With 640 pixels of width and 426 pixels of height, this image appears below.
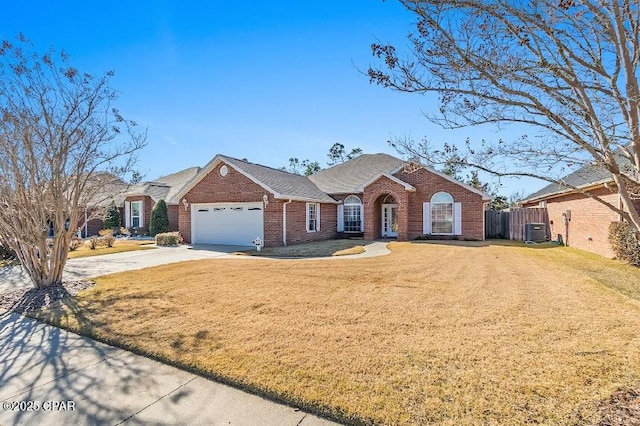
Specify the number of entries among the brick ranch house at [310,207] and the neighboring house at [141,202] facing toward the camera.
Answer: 2

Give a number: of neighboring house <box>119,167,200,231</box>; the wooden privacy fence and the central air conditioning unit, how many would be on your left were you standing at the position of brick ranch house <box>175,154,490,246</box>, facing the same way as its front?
2

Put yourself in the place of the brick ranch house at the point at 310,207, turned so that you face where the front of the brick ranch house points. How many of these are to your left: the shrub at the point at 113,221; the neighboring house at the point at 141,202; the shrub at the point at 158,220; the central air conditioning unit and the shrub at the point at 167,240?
1

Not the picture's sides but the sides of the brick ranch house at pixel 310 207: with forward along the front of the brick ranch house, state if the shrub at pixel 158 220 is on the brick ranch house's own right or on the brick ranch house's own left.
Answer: on the brick ranch house's own right

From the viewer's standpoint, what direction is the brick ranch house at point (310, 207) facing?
toward the camera

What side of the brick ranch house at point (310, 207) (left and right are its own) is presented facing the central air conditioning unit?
left

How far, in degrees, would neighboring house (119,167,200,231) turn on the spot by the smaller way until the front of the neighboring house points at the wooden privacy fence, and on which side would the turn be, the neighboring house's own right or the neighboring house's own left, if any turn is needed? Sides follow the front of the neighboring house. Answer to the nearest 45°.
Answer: approximately 45° to the neighboring house's own left

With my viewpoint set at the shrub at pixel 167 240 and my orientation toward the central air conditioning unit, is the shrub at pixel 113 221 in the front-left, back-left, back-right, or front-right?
back-left

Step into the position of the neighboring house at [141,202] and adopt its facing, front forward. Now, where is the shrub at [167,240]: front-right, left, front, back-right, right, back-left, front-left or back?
front

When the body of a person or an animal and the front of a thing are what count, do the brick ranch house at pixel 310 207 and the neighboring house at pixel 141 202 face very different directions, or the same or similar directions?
same or similar directions

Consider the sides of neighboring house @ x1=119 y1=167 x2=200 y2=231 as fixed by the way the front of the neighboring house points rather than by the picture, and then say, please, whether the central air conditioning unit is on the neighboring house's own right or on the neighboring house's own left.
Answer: on the neighboring house's own left

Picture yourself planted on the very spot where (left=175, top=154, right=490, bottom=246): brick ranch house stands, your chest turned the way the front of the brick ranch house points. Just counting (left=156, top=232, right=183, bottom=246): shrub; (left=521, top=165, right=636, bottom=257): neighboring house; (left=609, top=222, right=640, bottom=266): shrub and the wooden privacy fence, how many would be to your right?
1

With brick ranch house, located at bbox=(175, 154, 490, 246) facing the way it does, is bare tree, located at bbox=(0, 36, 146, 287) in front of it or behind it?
in front

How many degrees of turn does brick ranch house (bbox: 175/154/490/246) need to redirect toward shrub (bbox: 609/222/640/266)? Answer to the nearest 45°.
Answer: approximately 45° to its left

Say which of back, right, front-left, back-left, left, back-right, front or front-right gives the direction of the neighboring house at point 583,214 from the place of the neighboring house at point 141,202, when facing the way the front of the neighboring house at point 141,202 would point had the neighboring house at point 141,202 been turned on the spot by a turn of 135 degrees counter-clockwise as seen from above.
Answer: right

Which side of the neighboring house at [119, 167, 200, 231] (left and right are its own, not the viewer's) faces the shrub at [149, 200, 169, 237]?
front

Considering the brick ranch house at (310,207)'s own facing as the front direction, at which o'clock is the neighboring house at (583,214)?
The neighboring house is roughly at 10 o'clock from the brick ranch house.

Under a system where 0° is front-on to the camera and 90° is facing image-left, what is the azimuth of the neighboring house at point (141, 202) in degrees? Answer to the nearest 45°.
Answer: approximately 0°
